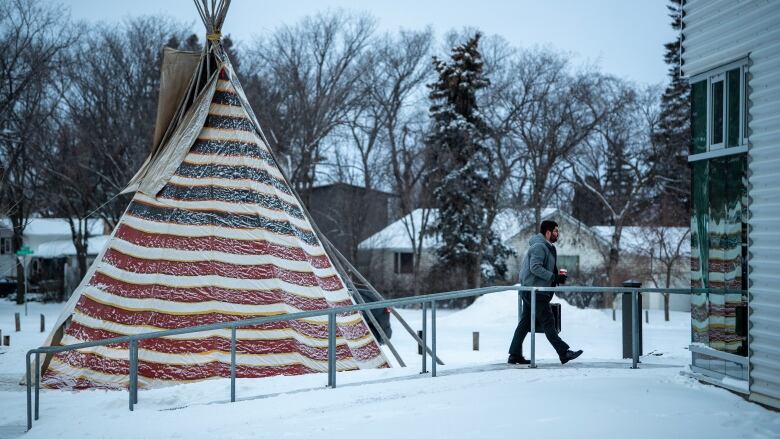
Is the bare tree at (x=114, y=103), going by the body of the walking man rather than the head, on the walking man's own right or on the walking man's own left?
on the walking man's own left

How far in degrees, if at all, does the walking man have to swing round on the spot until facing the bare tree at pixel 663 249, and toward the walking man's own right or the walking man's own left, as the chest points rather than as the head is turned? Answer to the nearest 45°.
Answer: approximately 90° to the walking man's own left

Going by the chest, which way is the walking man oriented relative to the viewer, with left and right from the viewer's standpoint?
facing to the right of the viewer

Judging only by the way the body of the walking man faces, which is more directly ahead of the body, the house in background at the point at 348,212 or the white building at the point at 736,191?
the white building

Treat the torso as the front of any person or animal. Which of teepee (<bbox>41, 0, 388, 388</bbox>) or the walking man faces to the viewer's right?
the walking man

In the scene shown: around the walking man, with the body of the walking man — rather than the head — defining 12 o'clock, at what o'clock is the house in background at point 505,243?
The house in background is roughly at 9 o'clock from the walking man.

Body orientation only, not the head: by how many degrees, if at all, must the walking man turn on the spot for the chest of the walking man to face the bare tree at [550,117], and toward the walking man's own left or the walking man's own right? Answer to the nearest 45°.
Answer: approximately 90° to the walking man's own left
